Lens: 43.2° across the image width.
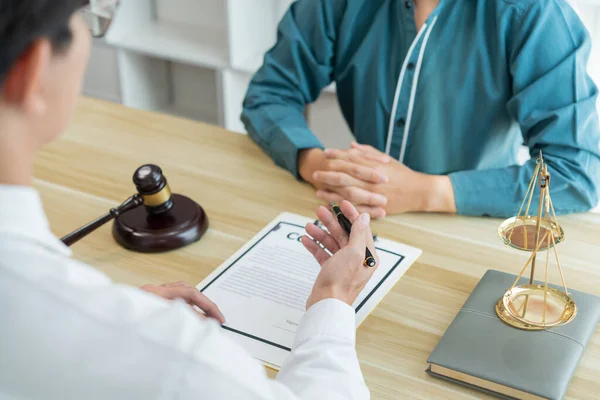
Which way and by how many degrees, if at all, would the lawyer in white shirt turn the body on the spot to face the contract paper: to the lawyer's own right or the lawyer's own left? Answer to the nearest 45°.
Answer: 0° — they already face it

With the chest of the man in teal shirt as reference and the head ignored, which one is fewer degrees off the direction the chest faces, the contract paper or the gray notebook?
the contract paper

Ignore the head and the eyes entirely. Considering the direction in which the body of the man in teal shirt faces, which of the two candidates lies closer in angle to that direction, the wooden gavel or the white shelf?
the wooden gavel

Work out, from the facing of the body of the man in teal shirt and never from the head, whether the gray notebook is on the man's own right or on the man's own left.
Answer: on the man's own left

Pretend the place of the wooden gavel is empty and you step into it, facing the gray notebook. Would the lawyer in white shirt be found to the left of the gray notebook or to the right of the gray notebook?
right

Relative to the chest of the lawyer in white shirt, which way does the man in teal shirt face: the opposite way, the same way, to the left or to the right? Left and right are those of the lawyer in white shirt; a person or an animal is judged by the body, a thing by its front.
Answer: the opposite way

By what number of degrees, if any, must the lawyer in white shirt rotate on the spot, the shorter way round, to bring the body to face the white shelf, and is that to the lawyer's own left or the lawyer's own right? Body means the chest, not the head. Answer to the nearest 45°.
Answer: approximately 45° to the lawyer's own left

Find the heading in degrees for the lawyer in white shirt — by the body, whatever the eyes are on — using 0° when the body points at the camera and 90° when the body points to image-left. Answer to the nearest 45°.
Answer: approximately 225°

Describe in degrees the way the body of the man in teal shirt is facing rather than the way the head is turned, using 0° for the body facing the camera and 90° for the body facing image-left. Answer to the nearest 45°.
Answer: approximately 45°

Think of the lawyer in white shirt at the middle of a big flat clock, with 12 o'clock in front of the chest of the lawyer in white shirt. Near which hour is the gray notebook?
The gray notebook is roughly at 1 o'clock from the lawyer in white shirt.
